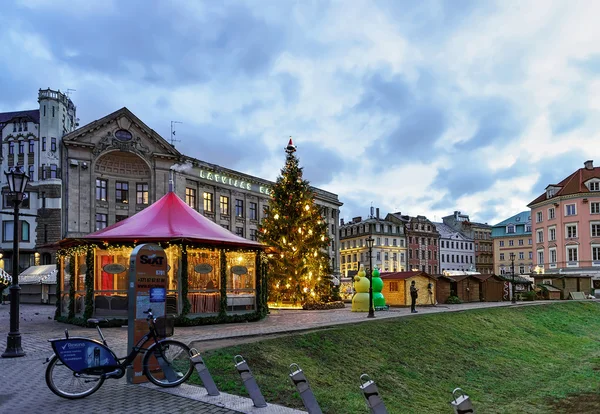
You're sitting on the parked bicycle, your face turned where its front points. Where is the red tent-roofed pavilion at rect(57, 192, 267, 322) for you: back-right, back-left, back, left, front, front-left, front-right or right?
left

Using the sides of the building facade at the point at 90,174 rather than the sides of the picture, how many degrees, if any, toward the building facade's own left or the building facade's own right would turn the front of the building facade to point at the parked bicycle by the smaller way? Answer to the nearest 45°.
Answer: approximately 45° to the building facade's own right

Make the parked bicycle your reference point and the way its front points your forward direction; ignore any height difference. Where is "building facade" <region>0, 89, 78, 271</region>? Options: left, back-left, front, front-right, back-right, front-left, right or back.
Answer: left

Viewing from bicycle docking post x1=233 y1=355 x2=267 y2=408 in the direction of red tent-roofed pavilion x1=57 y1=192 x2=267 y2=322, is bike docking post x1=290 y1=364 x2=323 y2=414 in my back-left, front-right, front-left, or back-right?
back-right

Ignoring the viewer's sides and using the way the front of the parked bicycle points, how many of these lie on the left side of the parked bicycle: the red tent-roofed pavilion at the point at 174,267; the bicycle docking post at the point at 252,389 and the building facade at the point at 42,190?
2

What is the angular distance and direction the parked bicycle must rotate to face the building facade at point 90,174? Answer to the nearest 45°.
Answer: approximately 90° to its left

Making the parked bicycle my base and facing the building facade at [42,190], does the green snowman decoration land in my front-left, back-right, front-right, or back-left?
front-right

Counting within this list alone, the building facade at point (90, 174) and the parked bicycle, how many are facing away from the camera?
0

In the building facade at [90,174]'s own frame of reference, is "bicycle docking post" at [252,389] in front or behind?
in front

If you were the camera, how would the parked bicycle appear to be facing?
facing to the right of the viewer

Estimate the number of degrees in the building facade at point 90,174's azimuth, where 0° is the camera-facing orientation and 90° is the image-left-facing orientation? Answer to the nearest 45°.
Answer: approximately 315°
